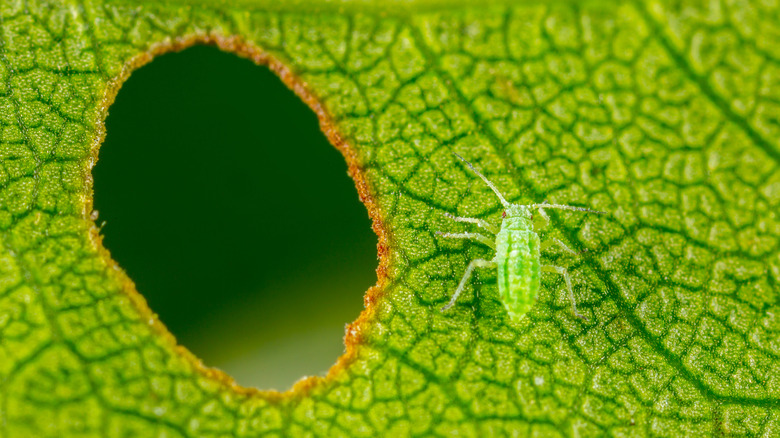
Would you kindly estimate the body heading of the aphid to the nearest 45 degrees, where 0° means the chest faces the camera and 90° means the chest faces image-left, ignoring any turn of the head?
approximately 180°
